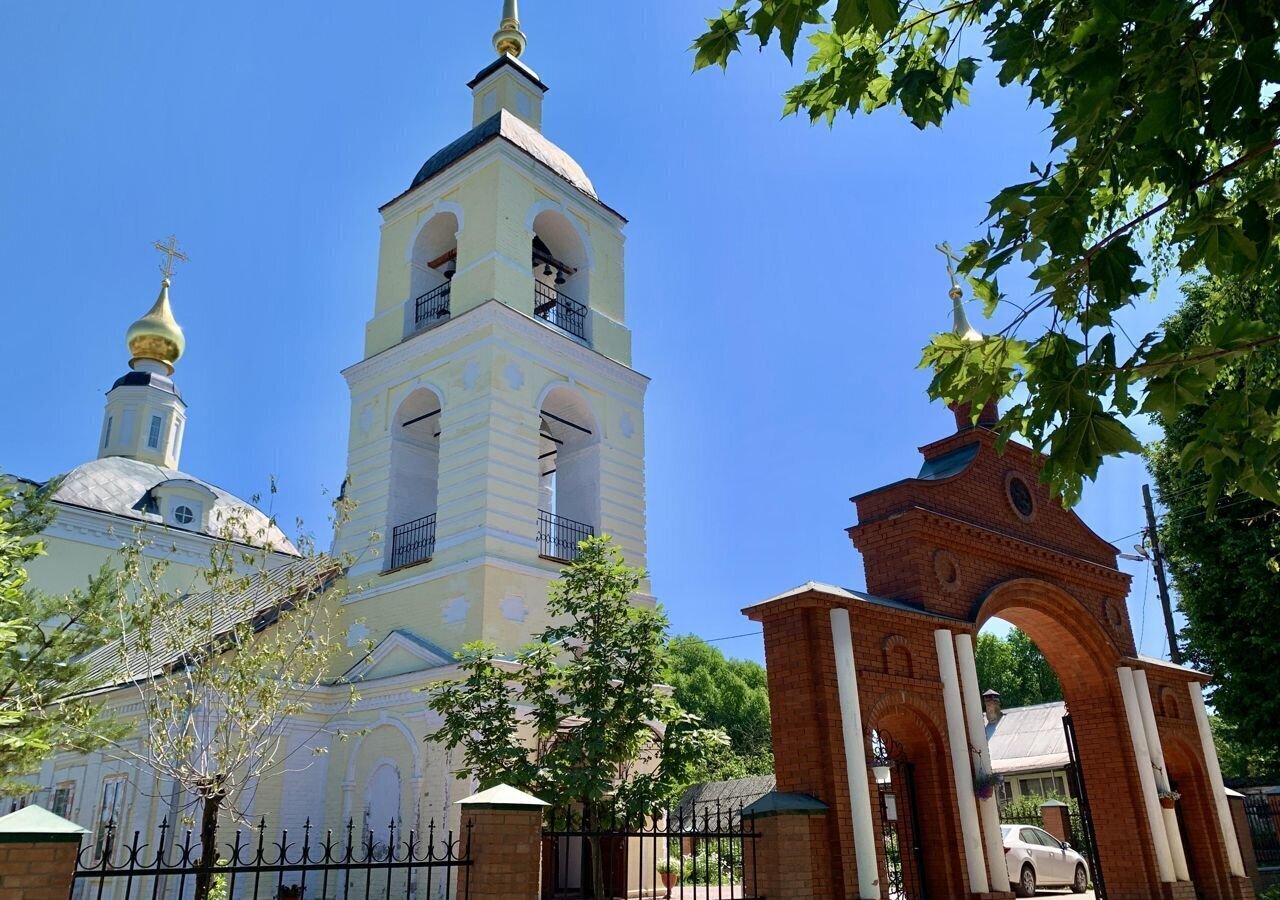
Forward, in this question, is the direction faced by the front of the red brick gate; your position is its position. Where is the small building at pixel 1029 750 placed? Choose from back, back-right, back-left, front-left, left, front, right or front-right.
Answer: back-left

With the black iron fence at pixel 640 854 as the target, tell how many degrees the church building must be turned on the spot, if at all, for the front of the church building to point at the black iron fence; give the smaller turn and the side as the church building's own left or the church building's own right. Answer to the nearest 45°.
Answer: approximately 45° to the church building's own right

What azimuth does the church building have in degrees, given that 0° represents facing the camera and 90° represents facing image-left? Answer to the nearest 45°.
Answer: approximately 315°

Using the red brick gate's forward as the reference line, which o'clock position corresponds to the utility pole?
The utility pole is roughly at 8 o'clock from the red brick gate.

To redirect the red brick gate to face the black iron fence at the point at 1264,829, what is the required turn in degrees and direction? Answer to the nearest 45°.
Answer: approximately 90° to its left

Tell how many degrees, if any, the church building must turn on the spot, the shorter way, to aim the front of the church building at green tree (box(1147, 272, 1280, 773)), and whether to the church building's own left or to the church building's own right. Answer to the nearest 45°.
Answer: approximately 45° to the church building's own left

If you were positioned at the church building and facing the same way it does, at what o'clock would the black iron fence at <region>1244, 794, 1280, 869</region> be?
The black iron fence is roughly at 11 o'clock from the church building.

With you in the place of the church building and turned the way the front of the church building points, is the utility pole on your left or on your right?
on your left

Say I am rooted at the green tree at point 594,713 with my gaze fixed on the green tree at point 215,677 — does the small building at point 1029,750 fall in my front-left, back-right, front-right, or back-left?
back-right

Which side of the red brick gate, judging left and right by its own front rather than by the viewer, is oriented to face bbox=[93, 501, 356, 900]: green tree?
right
